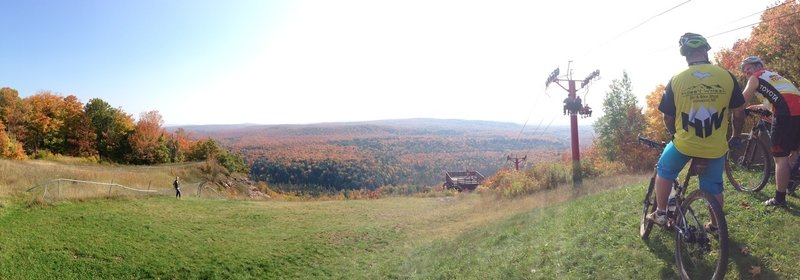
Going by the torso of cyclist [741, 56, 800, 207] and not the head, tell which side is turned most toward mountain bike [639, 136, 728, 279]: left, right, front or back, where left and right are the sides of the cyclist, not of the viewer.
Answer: left

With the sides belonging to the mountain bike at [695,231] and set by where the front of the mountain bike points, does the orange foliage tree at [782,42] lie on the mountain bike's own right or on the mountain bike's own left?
on the mountain bike's own right

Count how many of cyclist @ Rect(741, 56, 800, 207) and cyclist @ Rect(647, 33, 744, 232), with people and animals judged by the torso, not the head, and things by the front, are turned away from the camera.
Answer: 1

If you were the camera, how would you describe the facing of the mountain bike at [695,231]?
facing away from the viewer and to the left of the viewer

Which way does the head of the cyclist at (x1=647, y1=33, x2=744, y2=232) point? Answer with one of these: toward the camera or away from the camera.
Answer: away from the camera

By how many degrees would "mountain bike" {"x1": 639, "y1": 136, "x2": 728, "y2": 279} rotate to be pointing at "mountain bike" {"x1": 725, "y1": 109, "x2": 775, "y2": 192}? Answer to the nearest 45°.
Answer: approximately 45° to its right

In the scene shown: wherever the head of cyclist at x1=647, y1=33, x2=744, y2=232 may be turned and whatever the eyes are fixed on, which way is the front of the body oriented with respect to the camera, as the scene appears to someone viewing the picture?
away from the camera

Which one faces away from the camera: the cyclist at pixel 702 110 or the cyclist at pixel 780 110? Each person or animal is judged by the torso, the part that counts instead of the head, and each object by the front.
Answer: the cyclist at pixel 702 110

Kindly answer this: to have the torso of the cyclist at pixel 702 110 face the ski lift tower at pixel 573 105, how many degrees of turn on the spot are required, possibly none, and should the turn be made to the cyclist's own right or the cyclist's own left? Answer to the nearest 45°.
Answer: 0° — they already face it

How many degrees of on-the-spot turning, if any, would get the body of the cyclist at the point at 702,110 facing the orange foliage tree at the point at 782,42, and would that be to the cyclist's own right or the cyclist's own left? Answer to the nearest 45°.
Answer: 0° — they already face it
